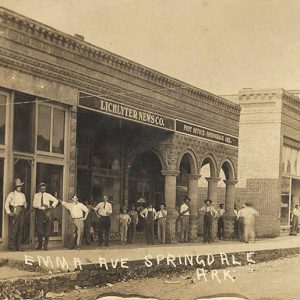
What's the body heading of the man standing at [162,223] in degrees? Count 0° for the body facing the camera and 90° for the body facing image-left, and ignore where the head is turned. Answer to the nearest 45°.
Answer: approximately 0°

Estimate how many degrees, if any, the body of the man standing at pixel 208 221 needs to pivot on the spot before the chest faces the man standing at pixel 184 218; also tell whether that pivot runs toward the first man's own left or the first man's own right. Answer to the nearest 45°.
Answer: approximately 45° to the first man's own right

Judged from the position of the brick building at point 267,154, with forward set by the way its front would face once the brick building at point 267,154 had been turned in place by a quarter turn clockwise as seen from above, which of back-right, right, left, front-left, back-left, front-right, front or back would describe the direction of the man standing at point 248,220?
front-left

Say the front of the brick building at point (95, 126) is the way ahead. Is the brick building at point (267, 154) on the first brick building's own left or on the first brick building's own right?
on the first brick building's own left

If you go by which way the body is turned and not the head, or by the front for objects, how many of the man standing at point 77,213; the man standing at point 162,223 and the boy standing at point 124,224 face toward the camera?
3
